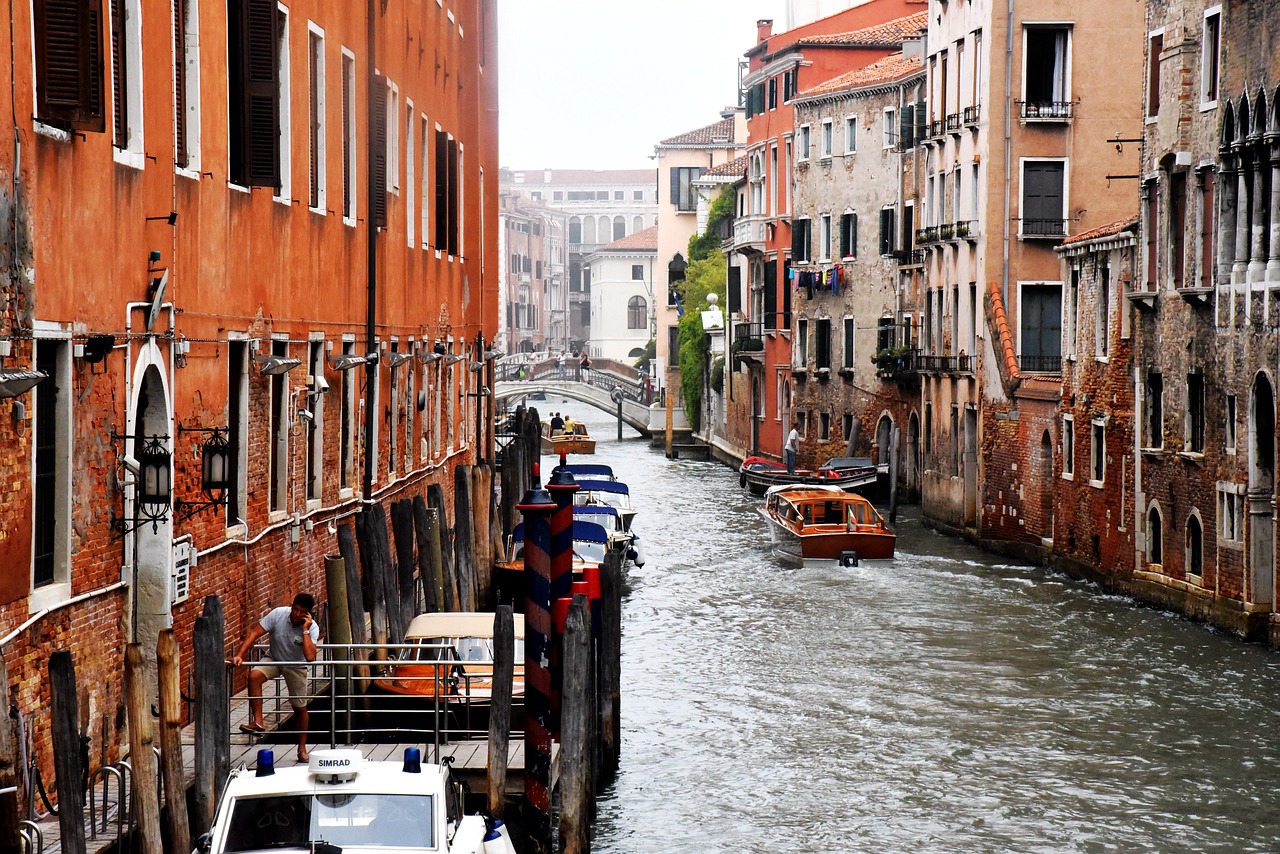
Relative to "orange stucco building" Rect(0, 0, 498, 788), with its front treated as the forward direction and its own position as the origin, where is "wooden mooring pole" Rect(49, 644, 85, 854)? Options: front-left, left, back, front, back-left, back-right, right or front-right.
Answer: front-right

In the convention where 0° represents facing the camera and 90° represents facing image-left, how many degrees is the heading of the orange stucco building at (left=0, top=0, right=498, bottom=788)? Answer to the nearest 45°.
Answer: approximately 315°

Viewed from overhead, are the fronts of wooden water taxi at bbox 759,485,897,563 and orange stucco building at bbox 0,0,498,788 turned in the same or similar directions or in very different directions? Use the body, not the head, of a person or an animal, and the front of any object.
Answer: very different directions

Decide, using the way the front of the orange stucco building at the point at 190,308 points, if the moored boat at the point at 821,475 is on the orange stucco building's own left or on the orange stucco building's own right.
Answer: on the orange stucco building's own left

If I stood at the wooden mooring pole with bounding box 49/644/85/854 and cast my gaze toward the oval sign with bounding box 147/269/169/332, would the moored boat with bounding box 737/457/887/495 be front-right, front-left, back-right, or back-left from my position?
front-right
